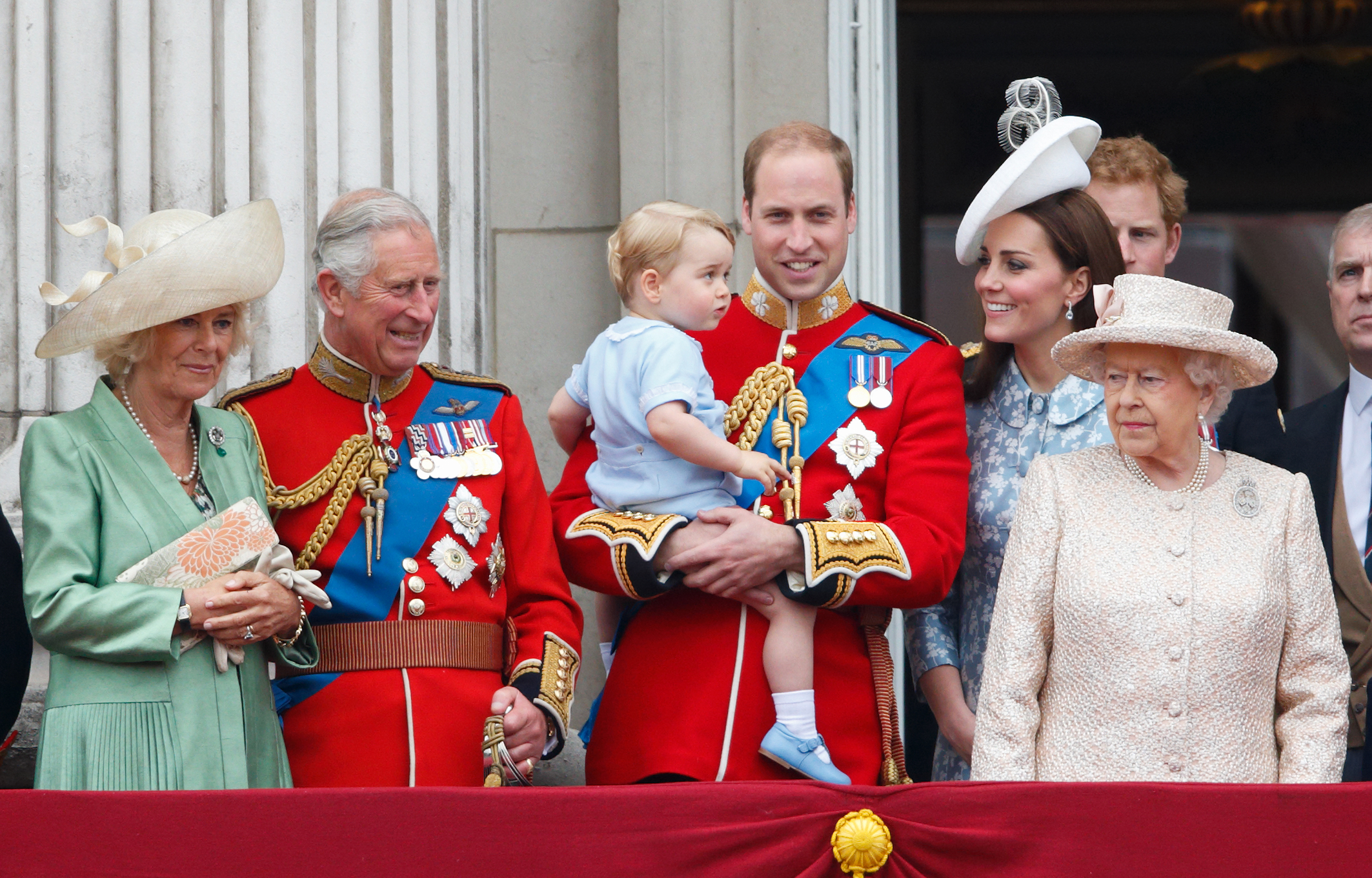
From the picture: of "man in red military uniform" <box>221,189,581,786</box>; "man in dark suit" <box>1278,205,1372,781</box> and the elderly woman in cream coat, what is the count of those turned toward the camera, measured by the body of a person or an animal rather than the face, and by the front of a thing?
3

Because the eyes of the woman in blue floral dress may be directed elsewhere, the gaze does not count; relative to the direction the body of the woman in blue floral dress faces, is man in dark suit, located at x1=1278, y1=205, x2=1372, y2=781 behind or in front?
behind

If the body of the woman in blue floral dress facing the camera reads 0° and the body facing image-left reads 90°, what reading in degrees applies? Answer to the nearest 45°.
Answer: approximately 45°

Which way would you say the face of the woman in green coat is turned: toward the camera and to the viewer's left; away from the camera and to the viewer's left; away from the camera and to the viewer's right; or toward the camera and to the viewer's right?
toward the camera and to the viewer's right

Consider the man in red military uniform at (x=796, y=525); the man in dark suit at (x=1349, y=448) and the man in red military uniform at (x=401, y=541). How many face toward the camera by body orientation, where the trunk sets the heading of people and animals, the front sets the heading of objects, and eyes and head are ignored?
3

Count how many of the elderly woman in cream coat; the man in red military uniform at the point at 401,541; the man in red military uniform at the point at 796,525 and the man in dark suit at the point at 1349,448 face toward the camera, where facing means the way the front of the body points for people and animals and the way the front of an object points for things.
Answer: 4

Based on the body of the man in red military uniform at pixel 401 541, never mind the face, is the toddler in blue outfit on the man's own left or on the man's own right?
on the man's own left

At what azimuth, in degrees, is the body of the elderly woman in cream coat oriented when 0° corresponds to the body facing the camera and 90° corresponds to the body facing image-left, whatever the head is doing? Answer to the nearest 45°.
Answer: approximately 0°

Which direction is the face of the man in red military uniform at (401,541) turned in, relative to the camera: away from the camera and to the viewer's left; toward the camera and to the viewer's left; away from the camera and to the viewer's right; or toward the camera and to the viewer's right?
toward the camera and to the viewer's right

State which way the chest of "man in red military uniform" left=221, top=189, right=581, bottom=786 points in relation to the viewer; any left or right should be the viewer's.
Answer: facing the viewer
